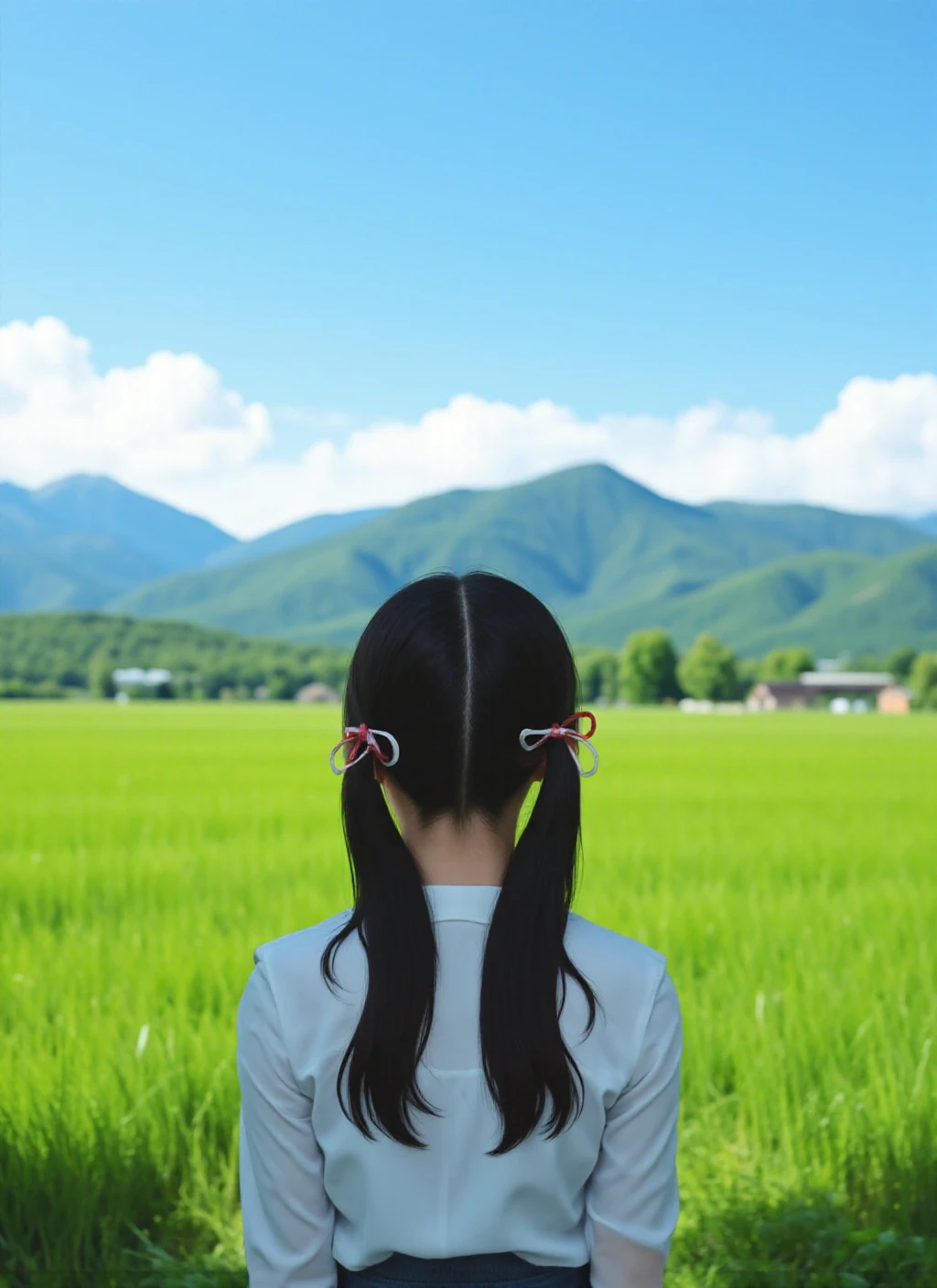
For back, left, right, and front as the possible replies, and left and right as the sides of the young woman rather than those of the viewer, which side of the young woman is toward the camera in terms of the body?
back

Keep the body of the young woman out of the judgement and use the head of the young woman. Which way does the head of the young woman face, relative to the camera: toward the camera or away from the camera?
away from the camera
